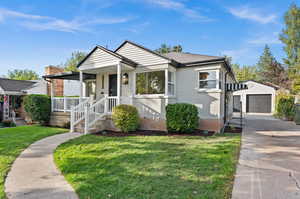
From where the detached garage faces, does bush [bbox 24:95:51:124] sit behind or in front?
in front

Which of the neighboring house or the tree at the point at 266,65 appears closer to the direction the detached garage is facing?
the neighboring house

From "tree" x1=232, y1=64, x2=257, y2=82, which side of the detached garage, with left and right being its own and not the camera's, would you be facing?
back

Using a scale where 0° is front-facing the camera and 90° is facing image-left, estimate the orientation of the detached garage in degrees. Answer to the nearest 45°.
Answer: approximately 0°

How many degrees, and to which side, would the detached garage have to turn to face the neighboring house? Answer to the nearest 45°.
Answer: approximately 45° to its right

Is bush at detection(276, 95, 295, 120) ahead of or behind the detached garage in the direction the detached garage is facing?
ahead

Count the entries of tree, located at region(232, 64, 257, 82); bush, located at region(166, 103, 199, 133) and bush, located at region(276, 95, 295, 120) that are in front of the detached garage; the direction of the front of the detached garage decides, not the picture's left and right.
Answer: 2

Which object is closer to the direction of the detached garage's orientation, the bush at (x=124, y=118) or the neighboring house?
the bush

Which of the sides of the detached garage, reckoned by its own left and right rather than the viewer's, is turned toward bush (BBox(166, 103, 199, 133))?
front

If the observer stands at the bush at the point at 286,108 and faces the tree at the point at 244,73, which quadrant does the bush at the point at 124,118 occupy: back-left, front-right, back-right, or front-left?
back-left
